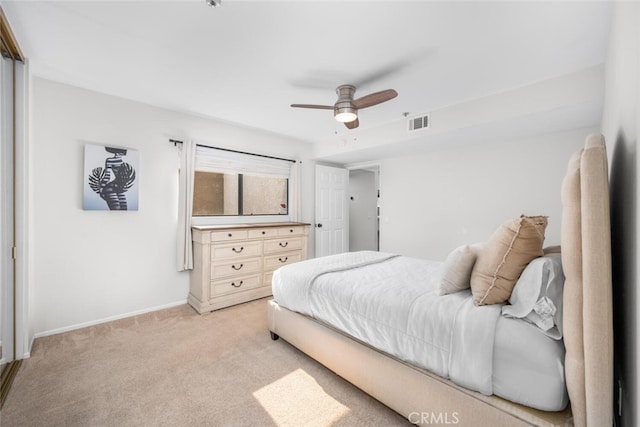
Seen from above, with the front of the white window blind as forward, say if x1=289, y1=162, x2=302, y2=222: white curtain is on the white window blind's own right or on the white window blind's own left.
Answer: on the white window blind's own left

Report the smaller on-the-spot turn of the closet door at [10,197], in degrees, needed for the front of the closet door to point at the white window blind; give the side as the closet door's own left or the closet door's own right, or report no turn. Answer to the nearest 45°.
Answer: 0° — it already faces it

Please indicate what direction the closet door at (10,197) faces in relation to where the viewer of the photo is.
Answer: facing to the right of the viewer

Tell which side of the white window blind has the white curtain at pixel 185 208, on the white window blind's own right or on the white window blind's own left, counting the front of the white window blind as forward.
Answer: on the white window blind's own right

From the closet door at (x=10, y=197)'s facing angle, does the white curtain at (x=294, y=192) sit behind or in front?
in front

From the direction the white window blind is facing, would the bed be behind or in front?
in front

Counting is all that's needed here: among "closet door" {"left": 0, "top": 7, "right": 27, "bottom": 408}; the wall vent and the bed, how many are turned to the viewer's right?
1

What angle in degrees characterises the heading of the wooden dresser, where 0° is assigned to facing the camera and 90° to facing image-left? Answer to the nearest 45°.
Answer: approximately 315°

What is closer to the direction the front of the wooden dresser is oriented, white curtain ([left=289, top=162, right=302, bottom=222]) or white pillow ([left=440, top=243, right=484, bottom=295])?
the white pillow

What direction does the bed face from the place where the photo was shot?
facing away from the viewer and to the left of the viewer

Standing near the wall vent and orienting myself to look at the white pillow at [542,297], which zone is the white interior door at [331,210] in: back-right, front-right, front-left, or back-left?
back-right

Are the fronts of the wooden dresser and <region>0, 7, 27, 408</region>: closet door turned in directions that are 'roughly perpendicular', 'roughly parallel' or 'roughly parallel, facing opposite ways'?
roughly perpendicular
